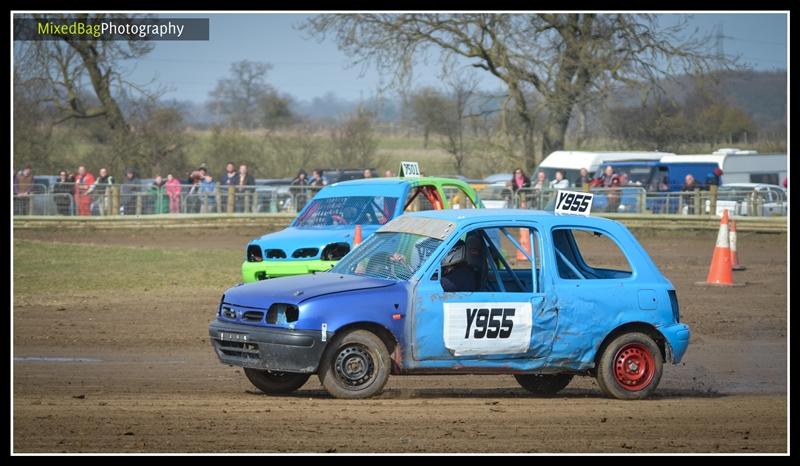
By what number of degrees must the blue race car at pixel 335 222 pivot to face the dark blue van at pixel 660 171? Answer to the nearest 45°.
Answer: approximately 180°

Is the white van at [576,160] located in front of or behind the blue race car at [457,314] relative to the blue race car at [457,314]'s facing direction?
behind

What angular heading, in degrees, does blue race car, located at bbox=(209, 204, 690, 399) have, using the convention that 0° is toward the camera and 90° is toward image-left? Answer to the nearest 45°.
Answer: approximately 45°
